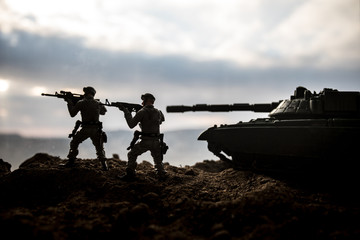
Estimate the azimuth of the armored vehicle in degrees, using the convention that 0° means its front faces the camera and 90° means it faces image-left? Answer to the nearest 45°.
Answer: approximately 90°

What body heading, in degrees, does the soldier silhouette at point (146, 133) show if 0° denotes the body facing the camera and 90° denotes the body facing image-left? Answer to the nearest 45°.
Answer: approximately 135°

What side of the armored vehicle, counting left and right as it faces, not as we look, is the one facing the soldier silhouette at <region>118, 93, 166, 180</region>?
front

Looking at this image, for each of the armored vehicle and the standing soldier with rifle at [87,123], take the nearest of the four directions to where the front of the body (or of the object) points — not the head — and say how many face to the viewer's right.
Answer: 0

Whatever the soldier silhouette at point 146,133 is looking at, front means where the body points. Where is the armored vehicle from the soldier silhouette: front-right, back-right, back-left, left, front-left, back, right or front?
back-right

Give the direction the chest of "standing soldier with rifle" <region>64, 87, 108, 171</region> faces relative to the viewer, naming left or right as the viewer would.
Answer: facing away from the viewer and to the left of the viewer

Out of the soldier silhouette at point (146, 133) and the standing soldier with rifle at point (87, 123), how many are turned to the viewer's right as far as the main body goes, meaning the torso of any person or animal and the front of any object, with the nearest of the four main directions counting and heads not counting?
0
